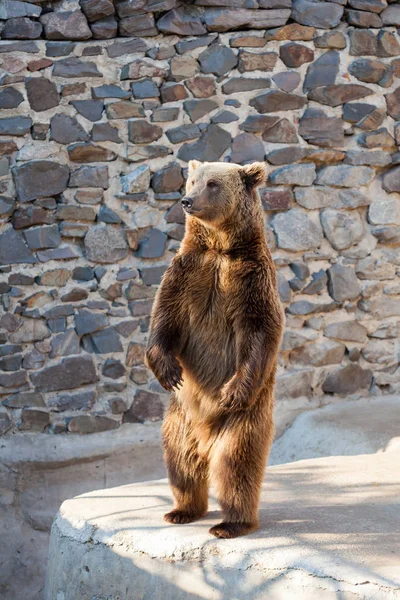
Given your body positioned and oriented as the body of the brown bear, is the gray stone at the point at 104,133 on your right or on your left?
on your right

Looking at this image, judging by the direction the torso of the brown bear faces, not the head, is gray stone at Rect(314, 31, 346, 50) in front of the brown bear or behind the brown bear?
behind

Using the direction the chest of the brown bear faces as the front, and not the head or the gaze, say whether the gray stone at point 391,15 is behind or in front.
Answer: behind

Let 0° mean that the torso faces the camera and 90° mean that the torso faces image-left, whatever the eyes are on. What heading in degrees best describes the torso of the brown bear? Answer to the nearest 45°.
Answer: approximately 45°

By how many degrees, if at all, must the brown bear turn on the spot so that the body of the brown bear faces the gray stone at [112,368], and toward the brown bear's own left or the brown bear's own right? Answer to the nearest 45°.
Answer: approximately 135° to the brown bear's own right

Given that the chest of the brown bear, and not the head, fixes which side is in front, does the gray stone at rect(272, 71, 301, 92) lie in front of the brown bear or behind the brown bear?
behind
